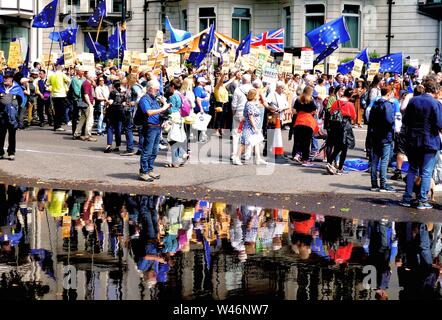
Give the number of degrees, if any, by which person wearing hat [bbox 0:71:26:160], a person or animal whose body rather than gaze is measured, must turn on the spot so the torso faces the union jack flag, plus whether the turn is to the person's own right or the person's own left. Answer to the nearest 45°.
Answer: approximately 135° to the person's own left

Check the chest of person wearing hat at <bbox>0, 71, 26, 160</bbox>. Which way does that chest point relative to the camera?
toward the camera

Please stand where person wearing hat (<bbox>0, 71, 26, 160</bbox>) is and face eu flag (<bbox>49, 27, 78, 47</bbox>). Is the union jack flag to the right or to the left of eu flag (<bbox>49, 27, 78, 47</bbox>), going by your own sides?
right

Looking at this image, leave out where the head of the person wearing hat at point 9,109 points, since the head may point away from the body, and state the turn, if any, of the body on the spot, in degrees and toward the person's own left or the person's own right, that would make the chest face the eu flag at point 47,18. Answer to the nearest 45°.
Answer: approximately 180°

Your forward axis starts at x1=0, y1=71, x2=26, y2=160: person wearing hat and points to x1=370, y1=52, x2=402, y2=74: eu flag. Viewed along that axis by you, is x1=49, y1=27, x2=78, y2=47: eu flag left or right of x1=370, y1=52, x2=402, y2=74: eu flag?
left

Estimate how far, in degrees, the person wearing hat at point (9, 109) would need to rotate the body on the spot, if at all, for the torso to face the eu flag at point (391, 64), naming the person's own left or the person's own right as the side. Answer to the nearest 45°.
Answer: approximately 135° to the person's own left

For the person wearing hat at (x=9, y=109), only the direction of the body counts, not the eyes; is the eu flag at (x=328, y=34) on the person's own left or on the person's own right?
on the person's own left

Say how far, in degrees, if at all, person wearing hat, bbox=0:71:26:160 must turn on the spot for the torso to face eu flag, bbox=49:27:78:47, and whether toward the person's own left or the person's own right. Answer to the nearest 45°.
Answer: approximately 180°
